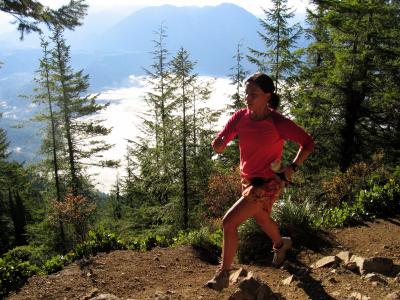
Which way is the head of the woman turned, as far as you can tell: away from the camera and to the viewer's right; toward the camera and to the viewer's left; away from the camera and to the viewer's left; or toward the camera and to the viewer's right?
toward the camera and to the viewer's left

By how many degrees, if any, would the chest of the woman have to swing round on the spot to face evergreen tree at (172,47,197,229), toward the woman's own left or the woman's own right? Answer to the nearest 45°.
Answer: approximately 135° to the woman's own right

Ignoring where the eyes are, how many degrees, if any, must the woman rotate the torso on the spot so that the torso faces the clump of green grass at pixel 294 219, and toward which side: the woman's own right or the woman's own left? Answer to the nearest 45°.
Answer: approximately 135° to the woman's own right

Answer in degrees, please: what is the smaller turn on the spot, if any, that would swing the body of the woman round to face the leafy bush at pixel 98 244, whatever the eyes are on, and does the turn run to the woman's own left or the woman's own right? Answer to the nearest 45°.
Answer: approximately 90° to the woman's own right

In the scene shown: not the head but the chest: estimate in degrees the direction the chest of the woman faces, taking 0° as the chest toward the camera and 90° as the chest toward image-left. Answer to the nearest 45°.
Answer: approximately 45°

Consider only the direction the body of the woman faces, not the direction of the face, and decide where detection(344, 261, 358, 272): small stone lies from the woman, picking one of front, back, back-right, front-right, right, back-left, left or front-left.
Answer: back
